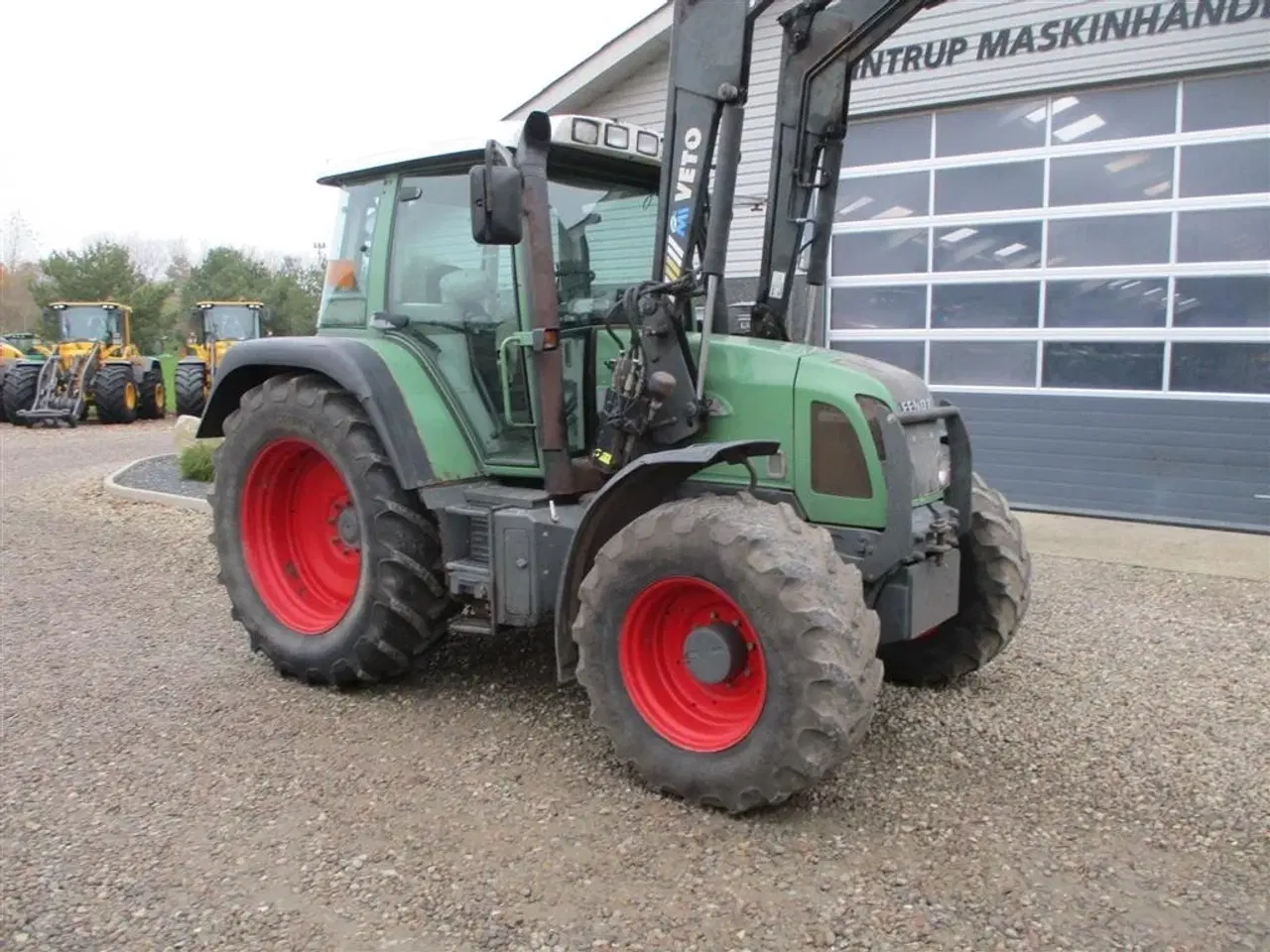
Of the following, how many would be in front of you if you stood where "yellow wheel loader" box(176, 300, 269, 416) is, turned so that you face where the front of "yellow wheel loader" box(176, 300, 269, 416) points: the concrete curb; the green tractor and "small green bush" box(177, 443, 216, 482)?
3

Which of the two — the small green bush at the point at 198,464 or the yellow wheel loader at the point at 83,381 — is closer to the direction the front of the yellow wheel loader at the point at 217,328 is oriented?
the small green bush

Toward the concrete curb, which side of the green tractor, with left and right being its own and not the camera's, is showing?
back

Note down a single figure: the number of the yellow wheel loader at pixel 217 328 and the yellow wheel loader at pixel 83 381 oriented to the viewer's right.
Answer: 0

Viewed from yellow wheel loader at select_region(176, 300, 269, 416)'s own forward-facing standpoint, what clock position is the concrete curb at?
The concrete curb is roughly at 12 o'clock from the yellow wheel loader.

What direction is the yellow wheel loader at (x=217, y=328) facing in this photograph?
toward the camera

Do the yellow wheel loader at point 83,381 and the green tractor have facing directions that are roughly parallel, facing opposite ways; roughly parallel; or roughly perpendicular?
roughly perpendicular

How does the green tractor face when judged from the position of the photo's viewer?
facing the viewer and to the right of the viewer

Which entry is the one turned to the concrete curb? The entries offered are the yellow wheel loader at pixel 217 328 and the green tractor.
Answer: the yellow wheel loader

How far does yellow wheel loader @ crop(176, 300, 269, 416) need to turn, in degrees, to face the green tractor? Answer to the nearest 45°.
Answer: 0° — it already faces it

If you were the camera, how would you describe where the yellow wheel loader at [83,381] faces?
facing the viewer and to the left of the viewer

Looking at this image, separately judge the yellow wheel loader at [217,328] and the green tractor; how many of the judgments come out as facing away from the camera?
0

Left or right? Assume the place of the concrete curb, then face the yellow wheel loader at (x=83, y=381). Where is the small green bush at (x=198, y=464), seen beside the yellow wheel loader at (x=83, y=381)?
right

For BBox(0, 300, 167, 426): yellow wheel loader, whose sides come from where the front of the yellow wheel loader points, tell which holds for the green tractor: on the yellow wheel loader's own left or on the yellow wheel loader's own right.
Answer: on the yellow wheel loader's own left

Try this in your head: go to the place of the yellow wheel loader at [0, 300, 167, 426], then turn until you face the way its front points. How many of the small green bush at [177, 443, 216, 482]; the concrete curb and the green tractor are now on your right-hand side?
0

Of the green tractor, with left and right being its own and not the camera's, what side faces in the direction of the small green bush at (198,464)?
back

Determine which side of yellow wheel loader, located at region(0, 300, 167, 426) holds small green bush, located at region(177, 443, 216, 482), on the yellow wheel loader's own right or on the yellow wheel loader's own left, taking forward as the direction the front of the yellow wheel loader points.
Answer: on the yellow wheel loader's own left

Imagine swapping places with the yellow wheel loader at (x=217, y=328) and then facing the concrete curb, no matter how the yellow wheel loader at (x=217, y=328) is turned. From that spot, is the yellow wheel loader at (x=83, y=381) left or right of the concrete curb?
right
